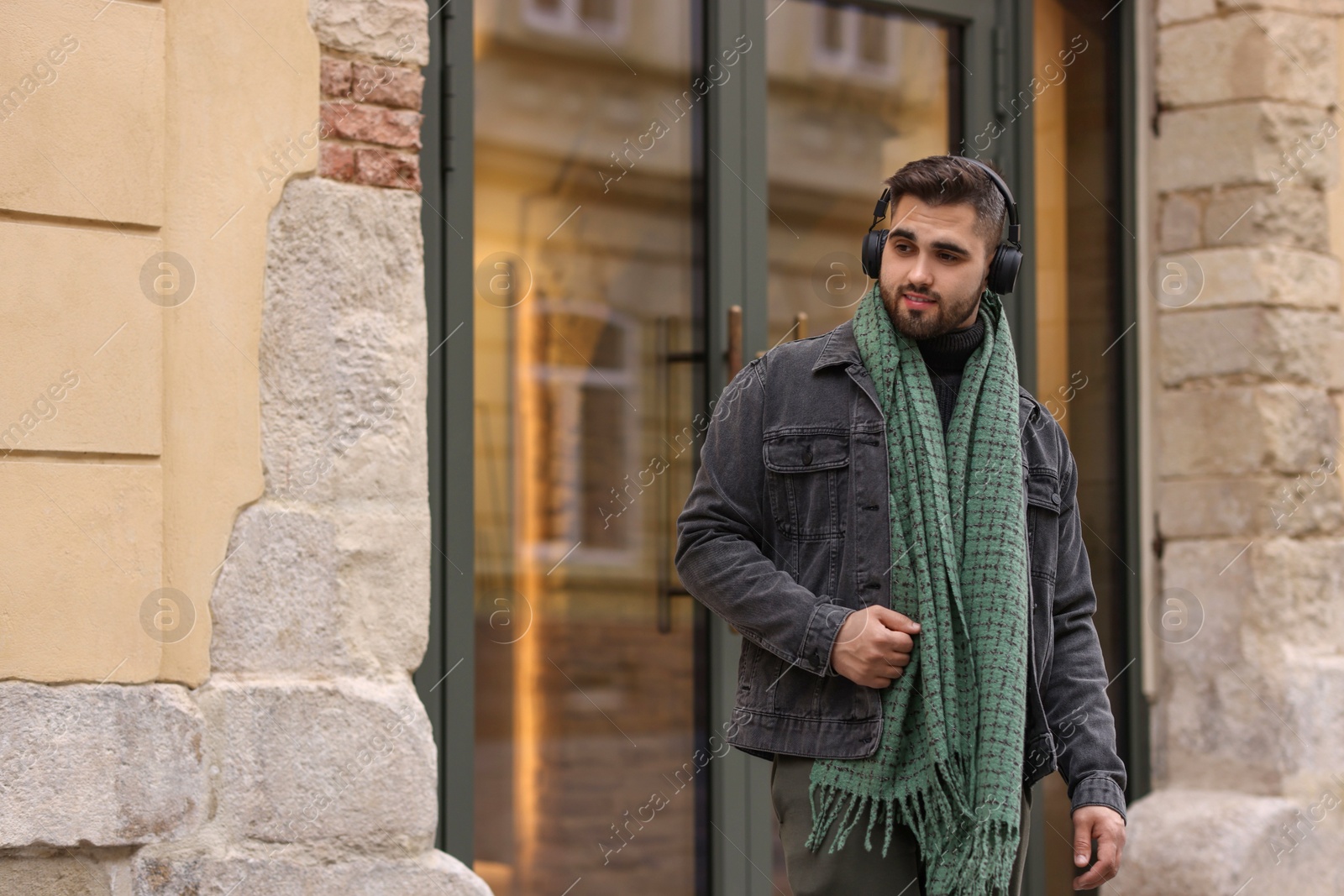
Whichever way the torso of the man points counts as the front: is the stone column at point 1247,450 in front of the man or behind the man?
behind

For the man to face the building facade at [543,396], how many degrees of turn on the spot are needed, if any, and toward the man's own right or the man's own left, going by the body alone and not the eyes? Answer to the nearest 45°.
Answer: approximately 135° to the man's own right

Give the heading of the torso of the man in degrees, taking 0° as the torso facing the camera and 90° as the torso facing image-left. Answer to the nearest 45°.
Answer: approximately 0°
